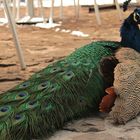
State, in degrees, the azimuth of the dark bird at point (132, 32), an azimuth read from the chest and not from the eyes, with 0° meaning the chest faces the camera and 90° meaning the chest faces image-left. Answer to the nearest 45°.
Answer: approximately 270°
